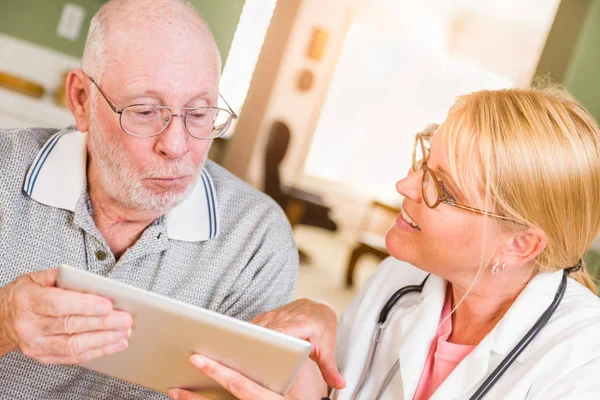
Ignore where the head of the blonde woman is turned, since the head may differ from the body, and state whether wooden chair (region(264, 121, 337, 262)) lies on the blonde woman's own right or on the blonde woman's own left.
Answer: on the blonde woman's own right

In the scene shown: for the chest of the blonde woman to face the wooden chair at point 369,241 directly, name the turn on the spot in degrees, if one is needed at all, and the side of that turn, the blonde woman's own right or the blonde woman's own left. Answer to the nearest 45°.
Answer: approximately 135° to the blonde woman's own right

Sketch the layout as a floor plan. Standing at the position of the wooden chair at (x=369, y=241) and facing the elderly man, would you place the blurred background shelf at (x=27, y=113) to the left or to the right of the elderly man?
right

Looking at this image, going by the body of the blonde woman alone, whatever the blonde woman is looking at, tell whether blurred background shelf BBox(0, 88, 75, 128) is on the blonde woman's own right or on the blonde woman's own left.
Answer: on the blonde woman's own right

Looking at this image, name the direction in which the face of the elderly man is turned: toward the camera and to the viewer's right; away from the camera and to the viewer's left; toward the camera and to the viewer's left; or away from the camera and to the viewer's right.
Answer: toward the camera and to the viewer's right

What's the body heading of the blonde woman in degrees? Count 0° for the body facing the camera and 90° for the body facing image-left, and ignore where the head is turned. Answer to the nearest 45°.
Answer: approximately 45°
